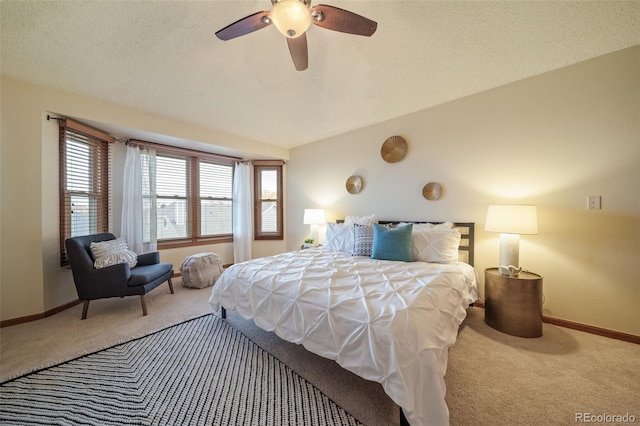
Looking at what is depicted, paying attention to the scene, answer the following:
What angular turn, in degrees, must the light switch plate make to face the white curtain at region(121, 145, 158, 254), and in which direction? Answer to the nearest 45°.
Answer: approximately 45° to its right

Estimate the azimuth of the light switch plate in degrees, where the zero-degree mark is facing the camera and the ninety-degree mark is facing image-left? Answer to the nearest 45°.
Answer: approximately 0°

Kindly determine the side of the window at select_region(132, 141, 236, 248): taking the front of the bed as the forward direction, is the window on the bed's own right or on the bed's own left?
on the bed's own right

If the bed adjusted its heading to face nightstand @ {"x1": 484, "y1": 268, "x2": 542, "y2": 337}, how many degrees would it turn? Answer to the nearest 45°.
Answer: approximately 180°

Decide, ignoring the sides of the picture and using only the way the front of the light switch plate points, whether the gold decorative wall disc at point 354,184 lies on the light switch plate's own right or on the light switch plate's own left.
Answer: on the light switch plate's own right

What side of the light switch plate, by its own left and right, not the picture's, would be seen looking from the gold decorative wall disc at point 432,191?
right

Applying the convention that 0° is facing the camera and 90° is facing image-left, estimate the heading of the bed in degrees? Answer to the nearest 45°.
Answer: approximately 45°

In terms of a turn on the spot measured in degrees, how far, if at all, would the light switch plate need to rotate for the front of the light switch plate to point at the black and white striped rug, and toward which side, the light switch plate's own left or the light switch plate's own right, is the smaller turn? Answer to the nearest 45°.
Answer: approximately 45° to the light switch plate's own right

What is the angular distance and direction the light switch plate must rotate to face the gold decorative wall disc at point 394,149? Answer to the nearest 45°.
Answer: approximately 90° to its right
